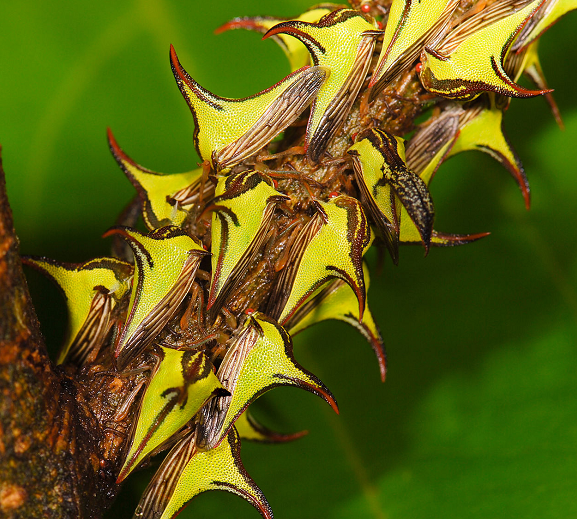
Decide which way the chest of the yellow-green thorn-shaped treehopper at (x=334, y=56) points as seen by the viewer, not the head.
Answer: to the viewer's right

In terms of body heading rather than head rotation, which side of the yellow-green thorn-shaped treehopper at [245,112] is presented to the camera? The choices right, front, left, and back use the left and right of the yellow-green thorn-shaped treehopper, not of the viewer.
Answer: left

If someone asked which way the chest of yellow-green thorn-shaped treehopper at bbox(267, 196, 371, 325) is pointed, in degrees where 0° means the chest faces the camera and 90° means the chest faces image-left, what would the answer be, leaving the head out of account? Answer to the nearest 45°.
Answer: approximately 270°

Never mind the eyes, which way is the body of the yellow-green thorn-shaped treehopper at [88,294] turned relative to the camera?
to the viewer's right

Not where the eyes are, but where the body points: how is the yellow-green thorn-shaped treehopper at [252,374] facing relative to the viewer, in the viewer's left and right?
facing to the right of the viewer

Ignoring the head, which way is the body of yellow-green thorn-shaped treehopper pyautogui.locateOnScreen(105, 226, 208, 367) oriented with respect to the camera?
to the viewer's right
